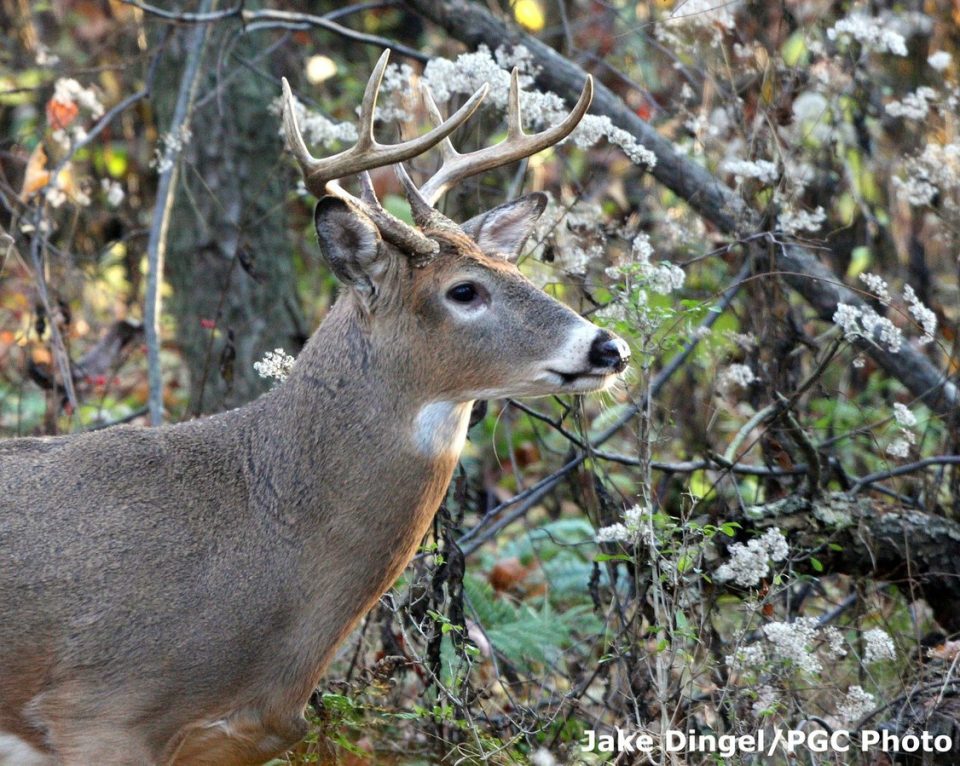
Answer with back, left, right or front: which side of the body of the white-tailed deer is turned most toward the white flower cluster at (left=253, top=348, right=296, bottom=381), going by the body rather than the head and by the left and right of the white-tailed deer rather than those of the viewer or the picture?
left

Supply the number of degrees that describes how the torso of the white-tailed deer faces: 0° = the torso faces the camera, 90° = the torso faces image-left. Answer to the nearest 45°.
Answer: approximately 270°

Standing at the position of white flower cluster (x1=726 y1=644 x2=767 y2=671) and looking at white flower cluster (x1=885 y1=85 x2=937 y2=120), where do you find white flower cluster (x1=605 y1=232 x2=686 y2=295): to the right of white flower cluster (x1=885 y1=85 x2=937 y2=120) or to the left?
left

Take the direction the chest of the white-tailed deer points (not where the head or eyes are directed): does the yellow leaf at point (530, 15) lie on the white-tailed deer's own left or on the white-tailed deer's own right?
on the white-tailed deer's own left

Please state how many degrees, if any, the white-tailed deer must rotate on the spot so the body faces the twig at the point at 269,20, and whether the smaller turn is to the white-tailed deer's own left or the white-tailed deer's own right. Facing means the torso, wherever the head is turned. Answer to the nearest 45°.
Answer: approximately 90° to the white-tailed deer's own left

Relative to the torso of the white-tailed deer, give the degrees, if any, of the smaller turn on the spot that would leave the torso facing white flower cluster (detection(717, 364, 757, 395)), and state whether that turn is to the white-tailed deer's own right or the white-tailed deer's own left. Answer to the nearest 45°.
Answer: approximately 45° to the white-tailed deer's own left

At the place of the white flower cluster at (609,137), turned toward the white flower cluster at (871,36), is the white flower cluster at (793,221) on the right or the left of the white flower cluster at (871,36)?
right

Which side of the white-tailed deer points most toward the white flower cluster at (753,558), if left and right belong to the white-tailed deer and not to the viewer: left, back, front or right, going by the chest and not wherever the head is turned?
front

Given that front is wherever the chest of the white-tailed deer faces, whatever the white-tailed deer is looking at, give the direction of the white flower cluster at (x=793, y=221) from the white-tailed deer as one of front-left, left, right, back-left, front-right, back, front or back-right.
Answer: front-left

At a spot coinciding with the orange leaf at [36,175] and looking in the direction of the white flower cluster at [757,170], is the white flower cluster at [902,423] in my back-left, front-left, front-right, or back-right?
front-right

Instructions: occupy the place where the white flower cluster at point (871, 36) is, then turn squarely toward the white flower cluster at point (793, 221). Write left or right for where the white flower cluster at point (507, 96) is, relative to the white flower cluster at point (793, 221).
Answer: right

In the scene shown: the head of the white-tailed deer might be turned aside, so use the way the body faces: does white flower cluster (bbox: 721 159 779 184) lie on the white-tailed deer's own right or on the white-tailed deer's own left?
on the white-tailed deer's own left

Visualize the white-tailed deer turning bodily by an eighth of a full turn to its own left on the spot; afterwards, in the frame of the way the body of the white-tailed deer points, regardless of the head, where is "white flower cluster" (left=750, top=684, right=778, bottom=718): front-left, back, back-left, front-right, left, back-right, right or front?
front-right

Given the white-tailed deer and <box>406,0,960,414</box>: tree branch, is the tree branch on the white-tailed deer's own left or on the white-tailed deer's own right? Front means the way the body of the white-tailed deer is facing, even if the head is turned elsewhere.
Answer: on the white-tailed deer's own left

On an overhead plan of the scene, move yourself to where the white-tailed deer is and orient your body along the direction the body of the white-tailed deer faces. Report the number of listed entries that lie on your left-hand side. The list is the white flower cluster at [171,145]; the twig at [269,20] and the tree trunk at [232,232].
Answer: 3
